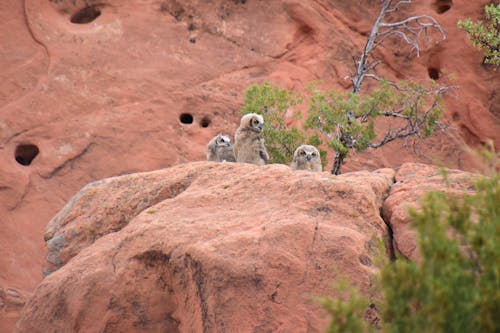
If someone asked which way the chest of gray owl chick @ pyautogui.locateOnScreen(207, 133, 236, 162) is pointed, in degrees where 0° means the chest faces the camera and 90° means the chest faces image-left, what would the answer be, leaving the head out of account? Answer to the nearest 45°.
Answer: approximately 315°

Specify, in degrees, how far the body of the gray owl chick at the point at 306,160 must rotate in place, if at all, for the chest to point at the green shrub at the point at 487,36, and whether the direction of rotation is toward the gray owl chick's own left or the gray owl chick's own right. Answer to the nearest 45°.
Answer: approximately 135° to the gray owl chick's own left

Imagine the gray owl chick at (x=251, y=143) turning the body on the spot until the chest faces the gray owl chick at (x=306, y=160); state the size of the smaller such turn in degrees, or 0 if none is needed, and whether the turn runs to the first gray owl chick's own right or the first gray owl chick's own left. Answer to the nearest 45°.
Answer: approximately 45° to the first gray owl chick's own left

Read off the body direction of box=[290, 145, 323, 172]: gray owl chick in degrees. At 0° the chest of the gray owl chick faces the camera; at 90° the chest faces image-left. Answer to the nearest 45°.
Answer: approximately 0°

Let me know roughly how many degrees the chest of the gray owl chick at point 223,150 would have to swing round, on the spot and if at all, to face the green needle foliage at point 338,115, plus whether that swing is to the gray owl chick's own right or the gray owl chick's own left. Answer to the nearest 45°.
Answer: approximately 90° to the gray owl chick's own left

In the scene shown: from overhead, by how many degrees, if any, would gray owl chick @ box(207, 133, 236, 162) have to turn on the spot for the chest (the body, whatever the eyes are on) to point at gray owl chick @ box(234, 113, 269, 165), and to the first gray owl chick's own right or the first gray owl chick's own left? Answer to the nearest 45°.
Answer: approximately 45° to the first gray owl chick's own left
